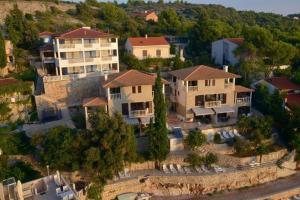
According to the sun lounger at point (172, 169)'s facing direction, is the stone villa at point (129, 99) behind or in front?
behind

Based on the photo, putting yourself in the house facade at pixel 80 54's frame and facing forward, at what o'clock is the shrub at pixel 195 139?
The shrub is roughly at 11 o'clock from the house facade.

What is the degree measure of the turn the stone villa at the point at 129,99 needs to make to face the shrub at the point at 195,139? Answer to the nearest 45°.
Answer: approximately 45° to its left

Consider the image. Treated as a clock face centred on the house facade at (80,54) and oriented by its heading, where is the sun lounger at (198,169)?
The sun lounger is roughly at 11 o'clock from the house facade.

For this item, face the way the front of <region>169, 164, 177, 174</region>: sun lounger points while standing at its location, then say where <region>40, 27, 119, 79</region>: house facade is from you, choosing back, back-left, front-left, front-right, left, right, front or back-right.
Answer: back

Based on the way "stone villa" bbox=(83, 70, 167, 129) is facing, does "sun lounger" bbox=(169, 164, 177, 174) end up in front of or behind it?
in front

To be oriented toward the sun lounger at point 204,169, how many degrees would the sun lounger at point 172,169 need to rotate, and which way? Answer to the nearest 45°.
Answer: approximately 45° to its left

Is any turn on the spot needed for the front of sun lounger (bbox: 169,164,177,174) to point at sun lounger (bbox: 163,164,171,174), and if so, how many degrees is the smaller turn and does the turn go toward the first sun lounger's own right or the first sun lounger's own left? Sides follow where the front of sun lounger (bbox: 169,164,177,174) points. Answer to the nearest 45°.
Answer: approximately 135° to the first sun lounger's own right

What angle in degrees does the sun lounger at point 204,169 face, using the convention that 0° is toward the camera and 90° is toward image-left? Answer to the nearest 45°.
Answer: approximately 315°

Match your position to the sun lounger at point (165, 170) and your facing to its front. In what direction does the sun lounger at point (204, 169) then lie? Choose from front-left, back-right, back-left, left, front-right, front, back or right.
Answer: front-left

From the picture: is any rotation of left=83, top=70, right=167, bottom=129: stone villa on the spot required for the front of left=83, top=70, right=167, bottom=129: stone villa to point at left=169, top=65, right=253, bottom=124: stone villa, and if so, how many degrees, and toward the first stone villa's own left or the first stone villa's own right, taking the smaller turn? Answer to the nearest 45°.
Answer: approximately 90° to the first stone villa's own left

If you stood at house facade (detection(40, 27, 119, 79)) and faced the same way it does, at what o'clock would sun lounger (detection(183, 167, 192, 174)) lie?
The sun lounger is roughly at 11 o'clock from the house facade.

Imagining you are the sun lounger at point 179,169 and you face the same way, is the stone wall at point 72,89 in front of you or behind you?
behind

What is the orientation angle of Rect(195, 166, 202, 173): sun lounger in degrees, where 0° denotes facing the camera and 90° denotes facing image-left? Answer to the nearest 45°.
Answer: approximately 315°

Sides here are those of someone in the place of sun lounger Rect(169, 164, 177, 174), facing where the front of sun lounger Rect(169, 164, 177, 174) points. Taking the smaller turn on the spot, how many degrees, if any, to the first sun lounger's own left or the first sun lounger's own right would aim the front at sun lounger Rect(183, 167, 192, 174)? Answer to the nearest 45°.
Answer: approximately 45° to the first sun lounger's own left

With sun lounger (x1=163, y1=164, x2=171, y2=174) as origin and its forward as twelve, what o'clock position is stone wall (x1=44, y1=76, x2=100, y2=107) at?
The stone wall is roughly at 6 o'clock from the sun lounger.

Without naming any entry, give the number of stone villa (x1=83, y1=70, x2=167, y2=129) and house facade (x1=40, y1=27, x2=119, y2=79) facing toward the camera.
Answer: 2

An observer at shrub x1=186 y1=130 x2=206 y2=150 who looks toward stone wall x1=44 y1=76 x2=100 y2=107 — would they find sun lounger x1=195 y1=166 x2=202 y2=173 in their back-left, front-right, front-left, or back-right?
back-left

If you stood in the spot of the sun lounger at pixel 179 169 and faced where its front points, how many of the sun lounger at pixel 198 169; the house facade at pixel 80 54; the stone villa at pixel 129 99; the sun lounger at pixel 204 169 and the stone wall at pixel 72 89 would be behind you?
3

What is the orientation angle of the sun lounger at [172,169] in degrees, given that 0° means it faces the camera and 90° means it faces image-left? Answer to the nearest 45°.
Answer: approximately 315°
